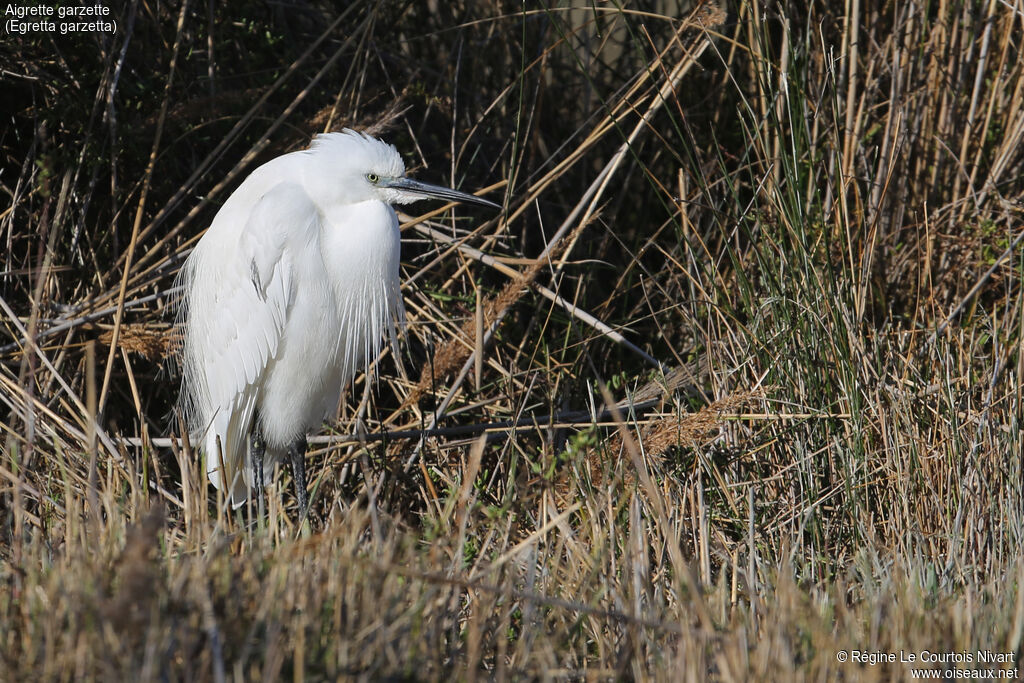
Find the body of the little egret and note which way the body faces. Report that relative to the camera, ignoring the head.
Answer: to the viewer's right
